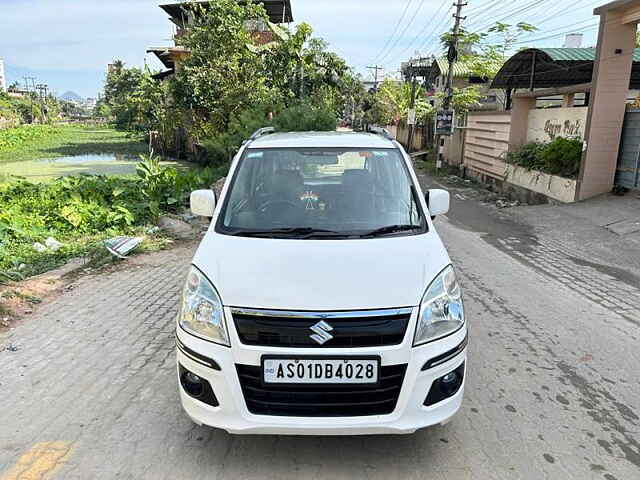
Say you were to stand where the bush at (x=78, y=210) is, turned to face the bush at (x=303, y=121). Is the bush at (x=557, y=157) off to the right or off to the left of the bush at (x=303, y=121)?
right

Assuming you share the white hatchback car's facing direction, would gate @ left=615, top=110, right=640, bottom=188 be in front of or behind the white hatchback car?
behind

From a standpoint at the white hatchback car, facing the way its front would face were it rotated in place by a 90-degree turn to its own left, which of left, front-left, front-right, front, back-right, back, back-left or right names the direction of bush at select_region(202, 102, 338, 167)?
left

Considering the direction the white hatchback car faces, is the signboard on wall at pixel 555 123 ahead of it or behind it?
behind

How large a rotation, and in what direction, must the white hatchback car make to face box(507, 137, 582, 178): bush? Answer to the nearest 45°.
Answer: approximately 135° to its left

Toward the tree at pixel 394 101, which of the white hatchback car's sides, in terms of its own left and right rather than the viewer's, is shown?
back

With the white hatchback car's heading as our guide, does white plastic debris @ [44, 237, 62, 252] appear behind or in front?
behind

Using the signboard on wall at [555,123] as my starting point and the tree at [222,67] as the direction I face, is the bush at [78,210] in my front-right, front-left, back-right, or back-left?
front-left

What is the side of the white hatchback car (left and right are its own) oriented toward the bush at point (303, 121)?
back

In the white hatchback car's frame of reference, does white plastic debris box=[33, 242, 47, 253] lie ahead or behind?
behind

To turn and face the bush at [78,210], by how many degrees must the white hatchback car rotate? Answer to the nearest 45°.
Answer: approximately 135° to its right

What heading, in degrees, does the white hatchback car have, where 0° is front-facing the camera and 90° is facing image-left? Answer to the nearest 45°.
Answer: approximately 0°
